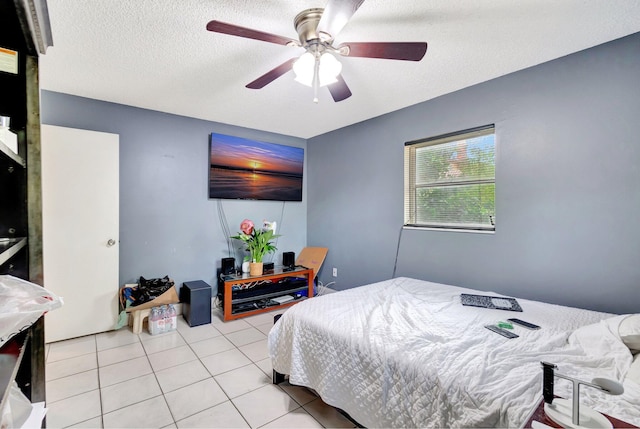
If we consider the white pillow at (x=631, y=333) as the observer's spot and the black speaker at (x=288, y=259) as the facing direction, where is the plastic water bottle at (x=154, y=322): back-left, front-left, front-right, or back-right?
front-left

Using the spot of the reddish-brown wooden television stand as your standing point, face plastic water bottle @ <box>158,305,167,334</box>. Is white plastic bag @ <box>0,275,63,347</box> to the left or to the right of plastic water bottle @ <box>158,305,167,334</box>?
left

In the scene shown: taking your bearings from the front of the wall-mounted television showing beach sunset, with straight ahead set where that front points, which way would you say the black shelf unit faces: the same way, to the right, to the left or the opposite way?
to the left

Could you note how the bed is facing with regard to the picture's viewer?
facing away from the viewer and to the left of the viewer

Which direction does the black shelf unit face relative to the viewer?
to the viewer's right

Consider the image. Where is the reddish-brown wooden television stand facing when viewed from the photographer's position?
facing the viewer and to the right of the viewer

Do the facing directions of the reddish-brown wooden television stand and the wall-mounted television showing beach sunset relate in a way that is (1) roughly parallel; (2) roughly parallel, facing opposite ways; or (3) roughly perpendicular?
roughly parallel

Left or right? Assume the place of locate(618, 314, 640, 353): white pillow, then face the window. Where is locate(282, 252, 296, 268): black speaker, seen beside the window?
left

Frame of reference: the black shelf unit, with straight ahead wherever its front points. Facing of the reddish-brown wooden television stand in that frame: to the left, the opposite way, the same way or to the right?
to the right

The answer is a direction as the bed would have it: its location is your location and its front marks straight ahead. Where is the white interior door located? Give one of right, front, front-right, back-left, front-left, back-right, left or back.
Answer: front-left

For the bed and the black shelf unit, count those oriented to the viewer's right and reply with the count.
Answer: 1

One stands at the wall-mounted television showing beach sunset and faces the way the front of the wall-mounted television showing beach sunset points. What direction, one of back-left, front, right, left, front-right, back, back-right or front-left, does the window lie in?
front
